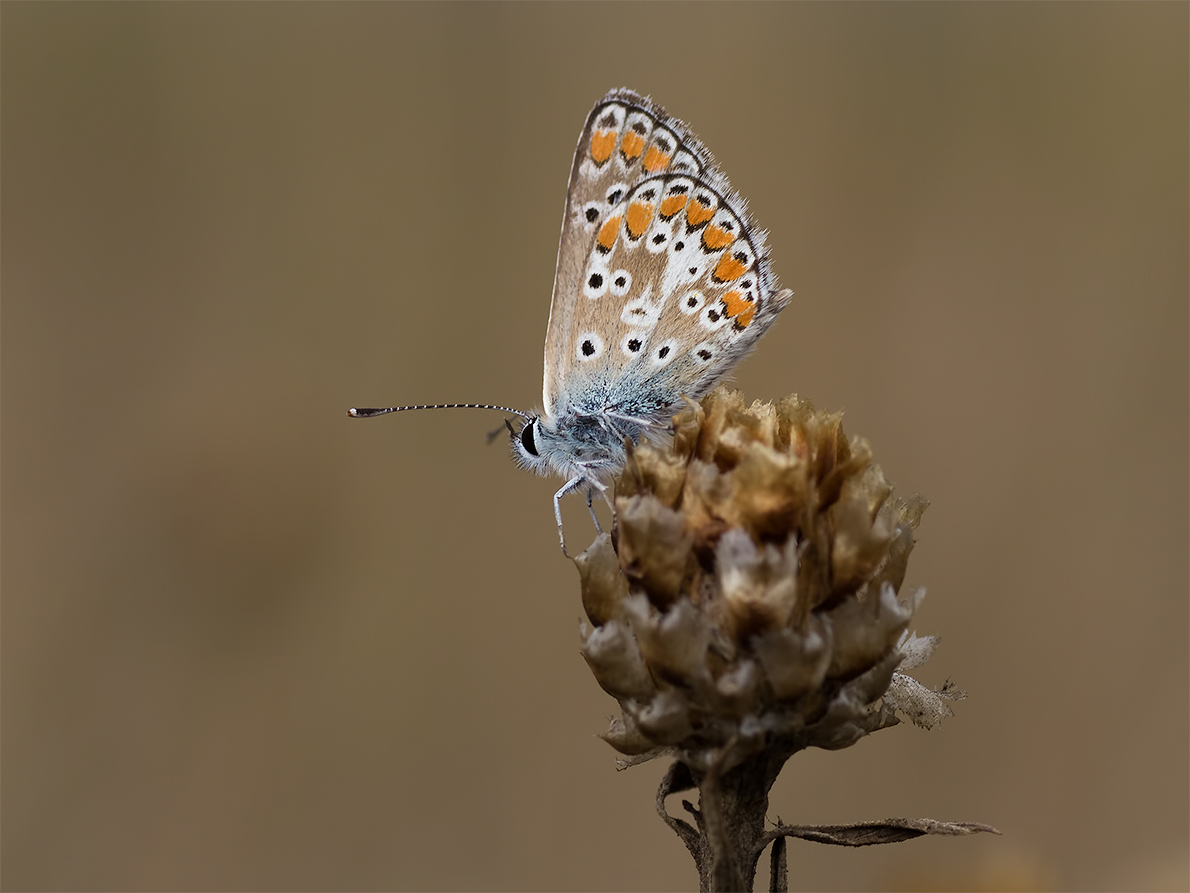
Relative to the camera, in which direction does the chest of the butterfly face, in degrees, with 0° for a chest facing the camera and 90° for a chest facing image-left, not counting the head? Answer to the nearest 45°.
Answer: approximately 90°
